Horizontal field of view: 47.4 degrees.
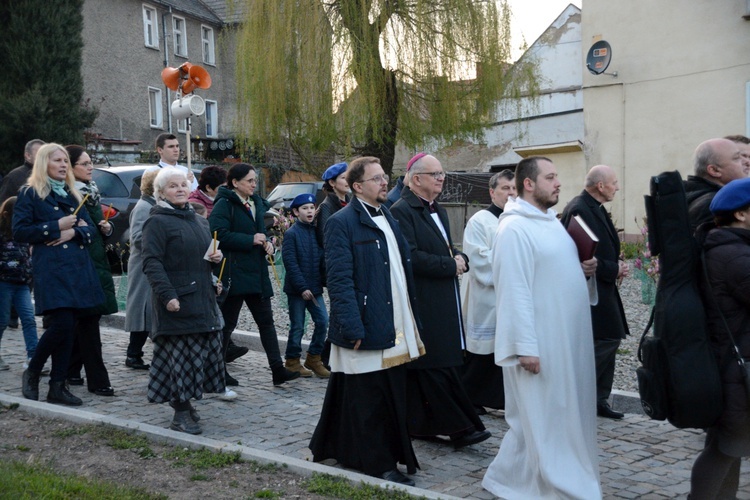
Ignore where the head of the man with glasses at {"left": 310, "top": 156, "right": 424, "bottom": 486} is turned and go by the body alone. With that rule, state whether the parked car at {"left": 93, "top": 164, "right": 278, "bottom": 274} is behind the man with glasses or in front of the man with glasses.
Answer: behind

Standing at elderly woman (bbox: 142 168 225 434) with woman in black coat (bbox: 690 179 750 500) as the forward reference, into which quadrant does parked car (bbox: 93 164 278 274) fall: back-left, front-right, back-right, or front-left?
back-left

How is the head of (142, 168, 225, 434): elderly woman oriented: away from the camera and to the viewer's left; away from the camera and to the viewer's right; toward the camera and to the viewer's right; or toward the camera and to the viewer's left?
toward the camera and to the viewer's right

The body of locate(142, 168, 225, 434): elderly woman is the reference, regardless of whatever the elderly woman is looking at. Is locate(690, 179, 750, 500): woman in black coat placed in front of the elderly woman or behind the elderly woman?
in front
